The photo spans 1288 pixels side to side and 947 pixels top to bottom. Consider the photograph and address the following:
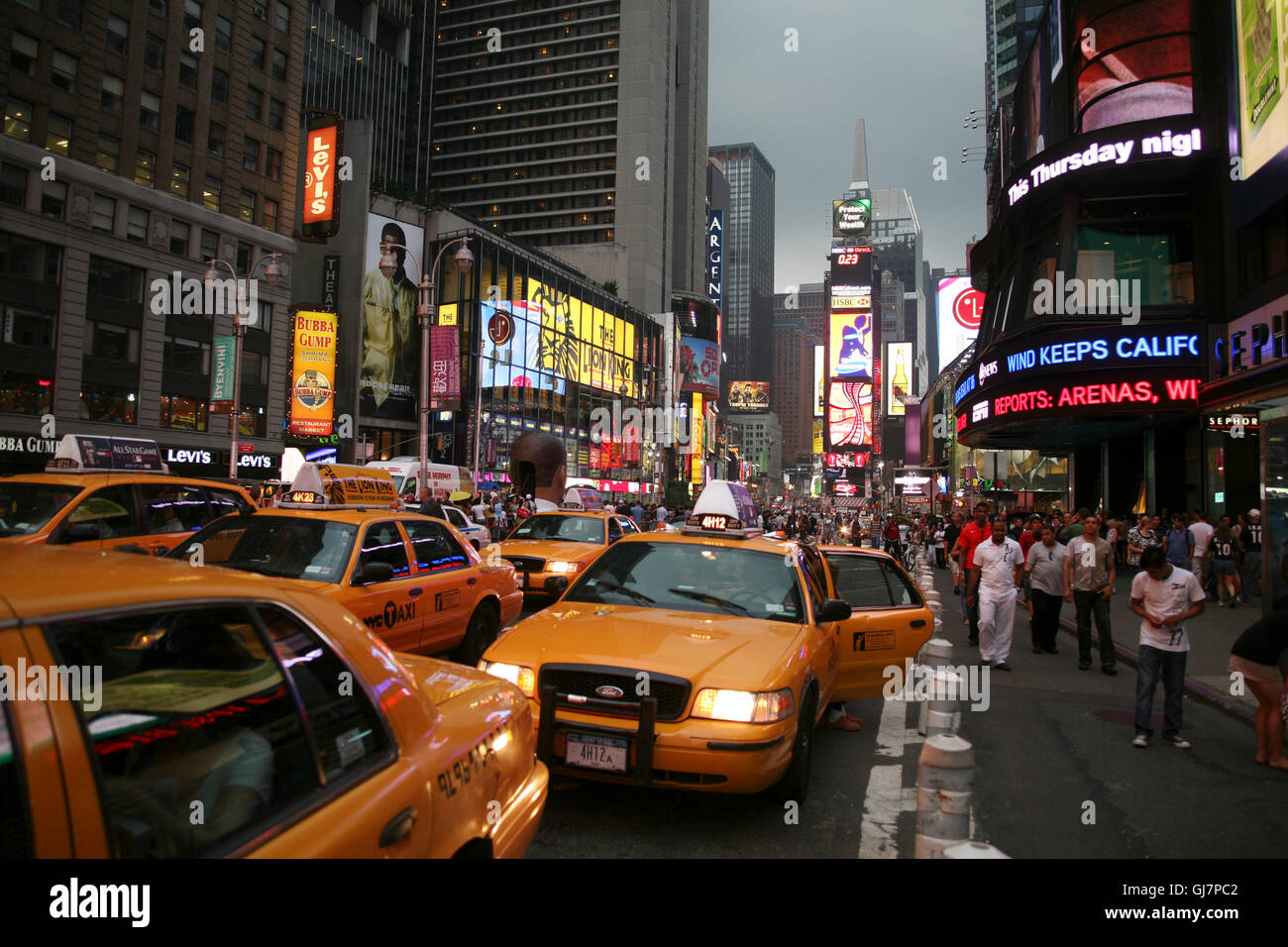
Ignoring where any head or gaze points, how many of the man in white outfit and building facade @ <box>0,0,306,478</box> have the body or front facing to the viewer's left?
0

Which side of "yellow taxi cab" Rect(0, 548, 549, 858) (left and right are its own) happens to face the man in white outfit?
back

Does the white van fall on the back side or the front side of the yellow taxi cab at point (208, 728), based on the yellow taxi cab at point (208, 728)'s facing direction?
on the back side

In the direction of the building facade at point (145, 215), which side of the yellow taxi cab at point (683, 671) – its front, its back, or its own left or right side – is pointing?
right

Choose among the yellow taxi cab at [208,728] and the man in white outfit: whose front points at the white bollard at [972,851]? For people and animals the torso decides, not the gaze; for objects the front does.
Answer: the man in white outfit

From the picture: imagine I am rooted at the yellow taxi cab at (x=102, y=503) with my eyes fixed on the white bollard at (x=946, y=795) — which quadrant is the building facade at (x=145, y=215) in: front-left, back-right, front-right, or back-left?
back-left

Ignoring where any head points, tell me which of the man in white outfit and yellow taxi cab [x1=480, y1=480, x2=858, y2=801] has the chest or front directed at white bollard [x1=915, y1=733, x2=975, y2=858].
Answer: the man in white outfit

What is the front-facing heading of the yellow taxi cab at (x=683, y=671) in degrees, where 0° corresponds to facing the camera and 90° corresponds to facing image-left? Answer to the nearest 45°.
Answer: approximately 45°

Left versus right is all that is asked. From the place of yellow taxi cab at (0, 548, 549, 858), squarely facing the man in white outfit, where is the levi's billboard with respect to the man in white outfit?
left
